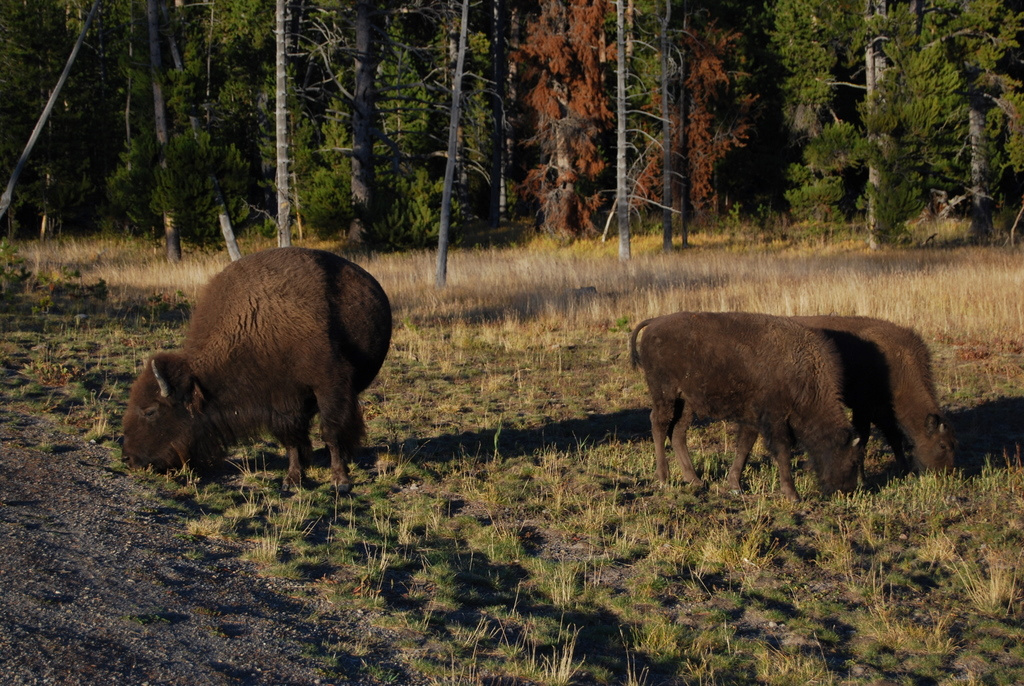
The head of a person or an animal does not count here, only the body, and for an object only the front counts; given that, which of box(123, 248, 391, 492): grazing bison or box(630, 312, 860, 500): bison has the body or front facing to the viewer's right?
the bison

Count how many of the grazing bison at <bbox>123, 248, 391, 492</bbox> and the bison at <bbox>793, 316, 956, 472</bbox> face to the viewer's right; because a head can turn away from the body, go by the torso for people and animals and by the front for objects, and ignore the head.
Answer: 1

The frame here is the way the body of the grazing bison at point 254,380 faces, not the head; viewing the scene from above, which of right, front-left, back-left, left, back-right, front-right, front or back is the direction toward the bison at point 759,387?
back-left

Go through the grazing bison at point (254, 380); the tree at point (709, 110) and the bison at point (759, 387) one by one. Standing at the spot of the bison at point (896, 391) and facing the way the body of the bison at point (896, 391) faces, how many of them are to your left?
1

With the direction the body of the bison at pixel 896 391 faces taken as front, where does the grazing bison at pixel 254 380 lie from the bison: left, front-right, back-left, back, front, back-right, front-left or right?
back-right

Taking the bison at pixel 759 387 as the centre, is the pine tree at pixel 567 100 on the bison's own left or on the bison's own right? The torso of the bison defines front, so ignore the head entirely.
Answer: on the bison's own left

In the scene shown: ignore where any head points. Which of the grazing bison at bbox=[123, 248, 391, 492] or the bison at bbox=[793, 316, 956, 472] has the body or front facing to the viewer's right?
the bison

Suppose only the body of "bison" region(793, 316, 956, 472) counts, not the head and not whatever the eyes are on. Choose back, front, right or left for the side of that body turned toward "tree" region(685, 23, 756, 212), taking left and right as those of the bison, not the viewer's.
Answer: left

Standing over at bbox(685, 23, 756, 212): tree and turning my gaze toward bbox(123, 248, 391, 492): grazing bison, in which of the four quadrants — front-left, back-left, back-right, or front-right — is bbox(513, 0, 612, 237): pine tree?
front-right

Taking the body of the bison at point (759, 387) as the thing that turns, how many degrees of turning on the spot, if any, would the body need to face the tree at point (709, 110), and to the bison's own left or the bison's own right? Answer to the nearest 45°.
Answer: approximately 90° to the bison's own left

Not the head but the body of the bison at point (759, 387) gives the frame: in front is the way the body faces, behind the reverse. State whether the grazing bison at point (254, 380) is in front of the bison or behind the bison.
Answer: behind

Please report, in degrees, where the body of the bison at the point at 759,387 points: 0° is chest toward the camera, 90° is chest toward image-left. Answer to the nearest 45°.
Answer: approximately 270°

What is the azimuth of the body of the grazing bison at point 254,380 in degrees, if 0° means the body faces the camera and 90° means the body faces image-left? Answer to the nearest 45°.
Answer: approximately 45°

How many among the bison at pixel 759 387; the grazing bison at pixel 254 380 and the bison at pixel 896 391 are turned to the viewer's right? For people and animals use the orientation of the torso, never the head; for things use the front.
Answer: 2

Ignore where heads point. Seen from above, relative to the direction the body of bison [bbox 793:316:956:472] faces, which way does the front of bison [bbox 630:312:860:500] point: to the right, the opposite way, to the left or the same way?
the same way

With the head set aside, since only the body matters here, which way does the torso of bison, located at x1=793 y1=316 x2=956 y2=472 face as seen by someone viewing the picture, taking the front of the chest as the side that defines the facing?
to the viewer's right
